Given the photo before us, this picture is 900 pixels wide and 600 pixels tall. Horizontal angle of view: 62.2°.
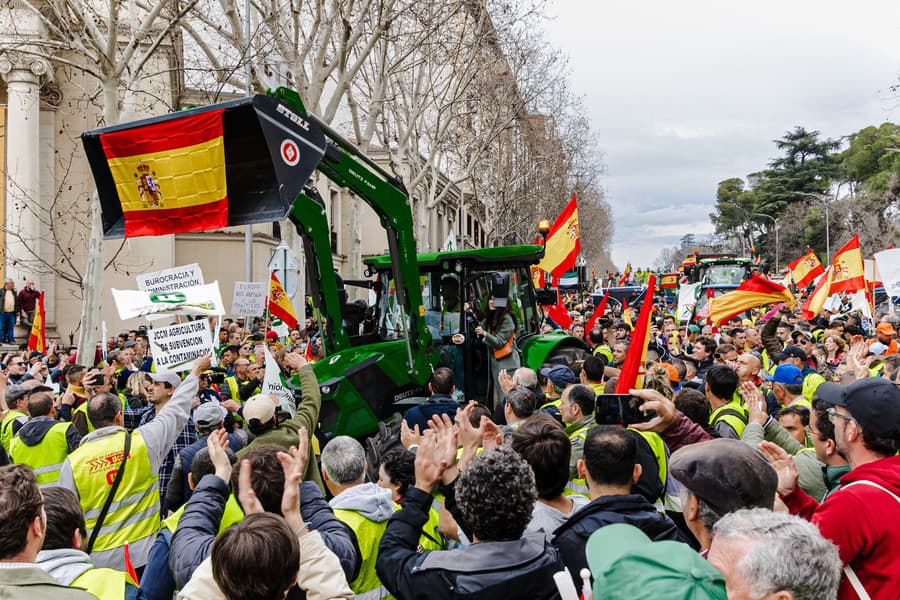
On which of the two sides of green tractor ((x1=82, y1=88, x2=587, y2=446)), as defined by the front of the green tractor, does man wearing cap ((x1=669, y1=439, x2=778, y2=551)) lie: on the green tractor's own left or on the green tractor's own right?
on the green tractor's own left

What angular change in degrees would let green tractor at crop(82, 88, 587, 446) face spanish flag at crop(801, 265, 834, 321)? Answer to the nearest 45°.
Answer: approximately 180°

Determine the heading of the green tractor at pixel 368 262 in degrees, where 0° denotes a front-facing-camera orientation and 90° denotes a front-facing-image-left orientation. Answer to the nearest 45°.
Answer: approximately 45°

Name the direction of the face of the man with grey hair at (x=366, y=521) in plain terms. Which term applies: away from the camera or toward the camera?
away from the camera

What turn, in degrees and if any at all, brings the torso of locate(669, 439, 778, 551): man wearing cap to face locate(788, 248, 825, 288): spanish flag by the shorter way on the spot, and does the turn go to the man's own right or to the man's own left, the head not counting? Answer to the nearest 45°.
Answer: approximately 45° to the man's own right

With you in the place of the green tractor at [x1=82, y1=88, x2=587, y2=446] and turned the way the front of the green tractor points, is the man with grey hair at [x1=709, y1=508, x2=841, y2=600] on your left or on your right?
on your left

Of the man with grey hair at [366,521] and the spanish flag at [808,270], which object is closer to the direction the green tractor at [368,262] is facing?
the man with grey hair

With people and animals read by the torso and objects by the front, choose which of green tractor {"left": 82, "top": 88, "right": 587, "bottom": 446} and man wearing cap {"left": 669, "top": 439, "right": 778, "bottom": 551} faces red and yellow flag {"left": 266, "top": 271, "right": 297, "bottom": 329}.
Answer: the man wearing cap

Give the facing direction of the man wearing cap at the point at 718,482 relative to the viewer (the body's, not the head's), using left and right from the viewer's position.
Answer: facing away from the viewer and to the left of the viewer

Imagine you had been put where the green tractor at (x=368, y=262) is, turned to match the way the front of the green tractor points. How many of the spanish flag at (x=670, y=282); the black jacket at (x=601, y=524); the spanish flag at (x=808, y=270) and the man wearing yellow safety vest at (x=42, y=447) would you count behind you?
2

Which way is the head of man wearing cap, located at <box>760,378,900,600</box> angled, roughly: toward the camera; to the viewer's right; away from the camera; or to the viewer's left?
to the viewer's left

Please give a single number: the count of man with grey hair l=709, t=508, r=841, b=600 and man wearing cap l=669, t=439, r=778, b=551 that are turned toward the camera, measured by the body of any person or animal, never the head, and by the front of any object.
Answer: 0
